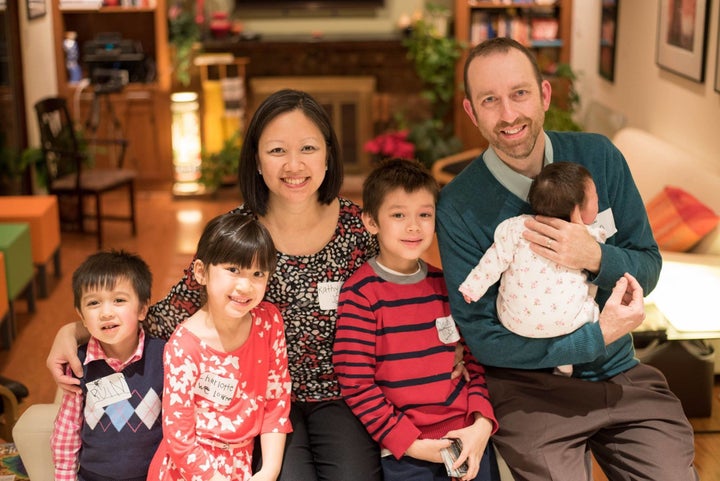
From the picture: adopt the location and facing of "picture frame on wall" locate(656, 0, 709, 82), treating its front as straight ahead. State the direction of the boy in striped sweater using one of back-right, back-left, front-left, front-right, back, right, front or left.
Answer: front-left

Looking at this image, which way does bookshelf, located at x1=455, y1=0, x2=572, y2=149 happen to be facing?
toward the camera

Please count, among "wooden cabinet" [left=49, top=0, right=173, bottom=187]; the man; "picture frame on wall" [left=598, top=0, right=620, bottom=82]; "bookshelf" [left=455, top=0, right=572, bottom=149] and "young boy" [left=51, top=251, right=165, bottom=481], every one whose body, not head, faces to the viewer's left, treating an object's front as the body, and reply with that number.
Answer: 1

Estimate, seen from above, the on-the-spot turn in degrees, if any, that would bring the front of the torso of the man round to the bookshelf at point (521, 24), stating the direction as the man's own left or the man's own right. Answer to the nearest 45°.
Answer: approximately 180°

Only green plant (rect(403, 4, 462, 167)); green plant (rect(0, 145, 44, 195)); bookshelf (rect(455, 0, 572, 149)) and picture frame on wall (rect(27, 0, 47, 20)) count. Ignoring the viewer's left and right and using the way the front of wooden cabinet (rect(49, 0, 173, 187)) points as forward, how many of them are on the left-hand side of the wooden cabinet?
2

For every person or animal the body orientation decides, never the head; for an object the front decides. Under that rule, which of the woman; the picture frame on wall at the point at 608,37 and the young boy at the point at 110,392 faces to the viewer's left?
the picture frame on wall

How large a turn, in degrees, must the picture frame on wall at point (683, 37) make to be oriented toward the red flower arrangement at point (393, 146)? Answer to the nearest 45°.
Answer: approximately 90° to its right

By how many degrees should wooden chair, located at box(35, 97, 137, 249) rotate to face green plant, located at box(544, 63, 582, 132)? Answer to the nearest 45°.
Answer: approximately 45° to its left

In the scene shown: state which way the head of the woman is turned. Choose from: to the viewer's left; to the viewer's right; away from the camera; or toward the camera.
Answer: toward the camera

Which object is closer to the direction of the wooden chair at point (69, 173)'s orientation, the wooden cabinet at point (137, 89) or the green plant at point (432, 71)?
the green plant

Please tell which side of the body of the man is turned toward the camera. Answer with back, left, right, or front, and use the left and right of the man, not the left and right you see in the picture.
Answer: front

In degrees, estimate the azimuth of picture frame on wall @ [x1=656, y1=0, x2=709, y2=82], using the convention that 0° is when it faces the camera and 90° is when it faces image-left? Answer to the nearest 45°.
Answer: approximately 45°

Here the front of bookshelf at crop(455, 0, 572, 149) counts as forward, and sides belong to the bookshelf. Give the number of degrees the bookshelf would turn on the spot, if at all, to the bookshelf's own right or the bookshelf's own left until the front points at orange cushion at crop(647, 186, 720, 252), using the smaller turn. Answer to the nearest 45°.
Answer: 0° — it already faces it

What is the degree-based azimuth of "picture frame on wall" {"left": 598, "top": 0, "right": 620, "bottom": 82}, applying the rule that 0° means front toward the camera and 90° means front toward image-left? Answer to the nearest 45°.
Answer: approximately 90°

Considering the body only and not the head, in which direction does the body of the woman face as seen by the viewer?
toward the camera

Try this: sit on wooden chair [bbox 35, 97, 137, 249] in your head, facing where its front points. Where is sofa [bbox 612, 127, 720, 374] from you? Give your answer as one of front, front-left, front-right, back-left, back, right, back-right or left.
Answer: front

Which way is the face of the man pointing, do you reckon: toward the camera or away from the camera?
toward the camera
